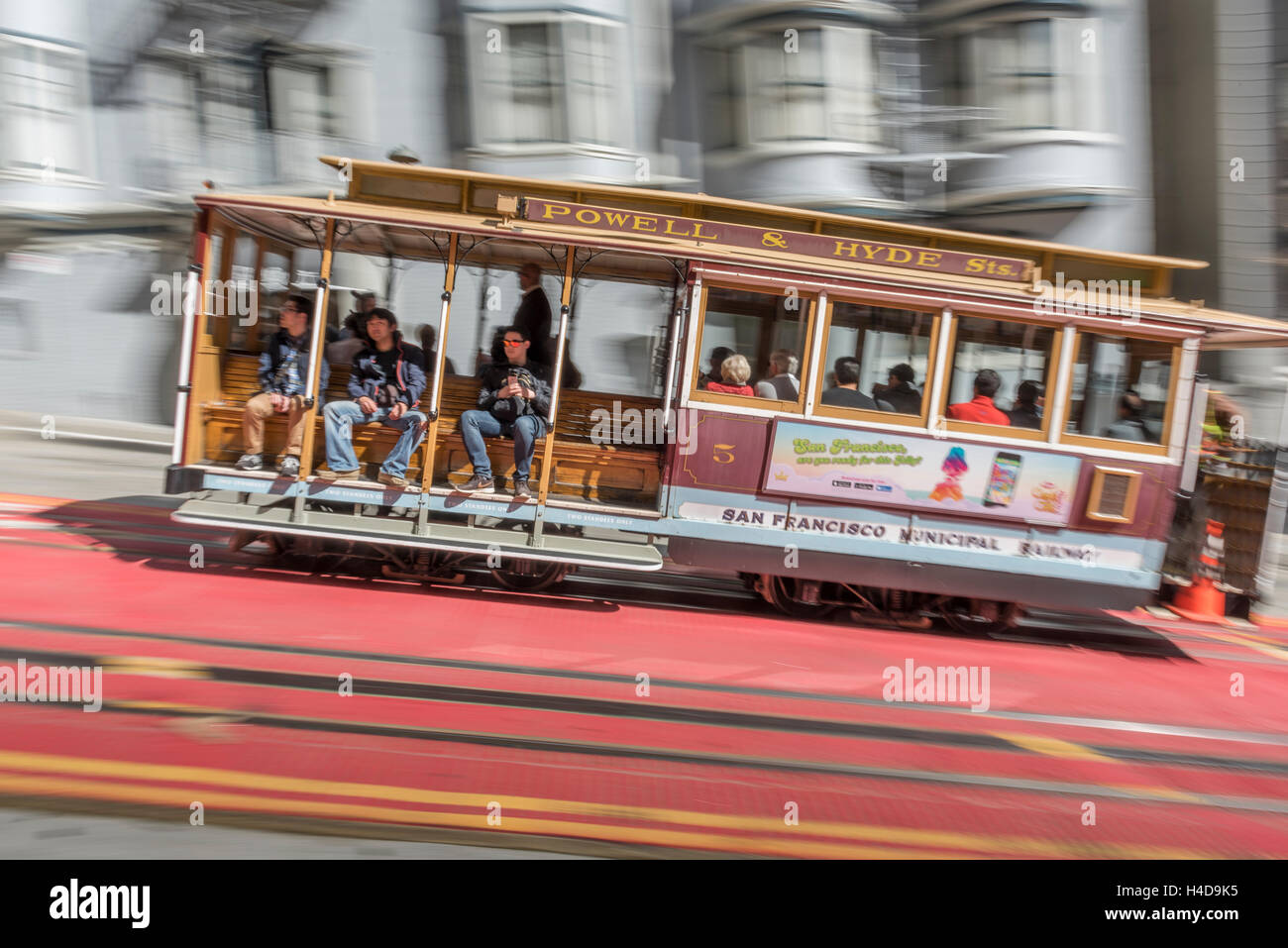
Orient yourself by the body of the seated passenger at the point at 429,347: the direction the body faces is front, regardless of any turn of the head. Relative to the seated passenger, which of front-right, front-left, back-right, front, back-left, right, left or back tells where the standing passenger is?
back-right

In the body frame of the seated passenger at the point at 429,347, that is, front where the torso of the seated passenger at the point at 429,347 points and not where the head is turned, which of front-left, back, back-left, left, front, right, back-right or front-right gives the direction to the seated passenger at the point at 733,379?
back-right

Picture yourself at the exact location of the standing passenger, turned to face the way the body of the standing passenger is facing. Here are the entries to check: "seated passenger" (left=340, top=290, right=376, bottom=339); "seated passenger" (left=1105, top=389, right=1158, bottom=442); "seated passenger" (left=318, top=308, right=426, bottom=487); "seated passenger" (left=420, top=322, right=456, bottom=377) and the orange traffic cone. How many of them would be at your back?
2

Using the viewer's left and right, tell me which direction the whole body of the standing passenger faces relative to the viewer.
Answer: facing to the left of the viewer

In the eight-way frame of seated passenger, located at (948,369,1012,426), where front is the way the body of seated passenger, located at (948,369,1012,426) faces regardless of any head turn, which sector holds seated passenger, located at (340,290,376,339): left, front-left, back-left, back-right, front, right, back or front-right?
left

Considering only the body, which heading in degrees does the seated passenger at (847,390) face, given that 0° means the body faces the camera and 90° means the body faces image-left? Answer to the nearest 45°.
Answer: approximately 180°

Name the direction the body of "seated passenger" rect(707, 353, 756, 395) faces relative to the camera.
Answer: away from the camera

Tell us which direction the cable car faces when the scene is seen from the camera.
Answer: facing to the left of the viewer

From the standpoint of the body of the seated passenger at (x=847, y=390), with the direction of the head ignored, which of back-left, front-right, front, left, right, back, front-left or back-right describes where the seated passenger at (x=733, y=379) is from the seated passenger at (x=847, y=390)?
left

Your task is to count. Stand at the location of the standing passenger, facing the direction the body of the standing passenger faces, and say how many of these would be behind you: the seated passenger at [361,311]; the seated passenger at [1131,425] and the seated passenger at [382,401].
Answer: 1
